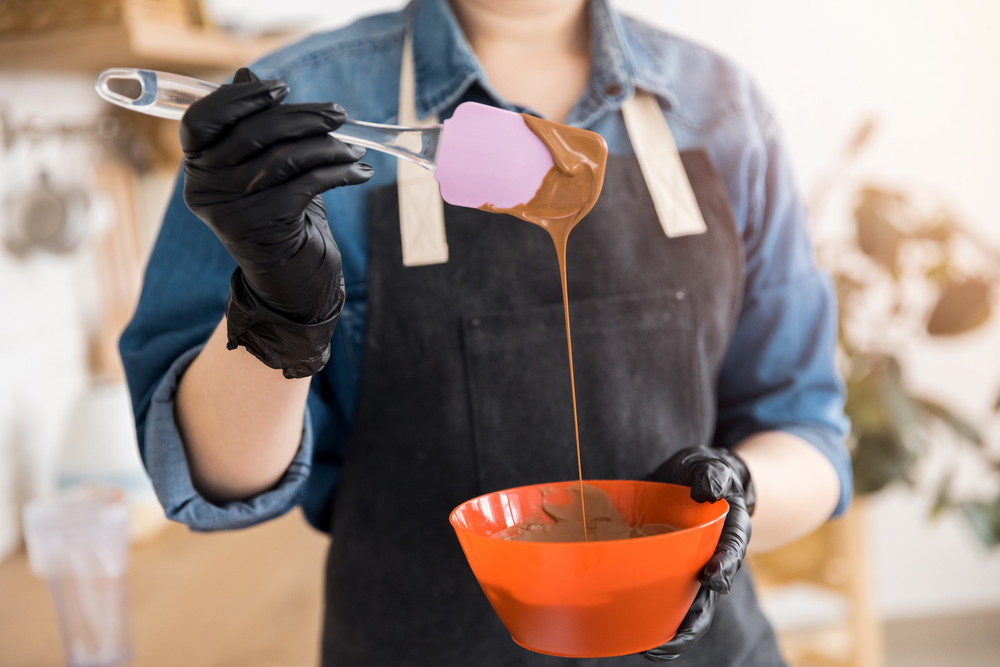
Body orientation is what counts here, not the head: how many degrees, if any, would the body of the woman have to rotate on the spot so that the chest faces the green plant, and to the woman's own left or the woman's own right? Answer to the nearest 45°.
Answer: approximately 135° to the woman's own left

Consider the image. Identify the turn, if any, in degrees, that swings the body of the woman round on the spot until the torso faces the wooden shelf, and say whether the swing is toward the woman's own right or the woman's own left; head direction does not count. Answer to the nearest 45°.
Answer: approximately 135° to the woman's own right

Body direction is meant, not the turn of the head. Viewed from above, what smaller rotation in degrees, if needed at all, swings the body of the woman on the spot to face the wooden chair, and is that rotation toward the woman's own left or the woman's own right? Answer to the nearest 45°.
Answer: approximately 135° to the woman's own left

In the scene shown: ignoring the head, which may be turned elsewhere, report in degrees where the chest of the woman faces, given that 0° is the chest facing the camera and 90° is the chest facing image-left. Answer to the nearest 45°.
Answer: approximately 0°
